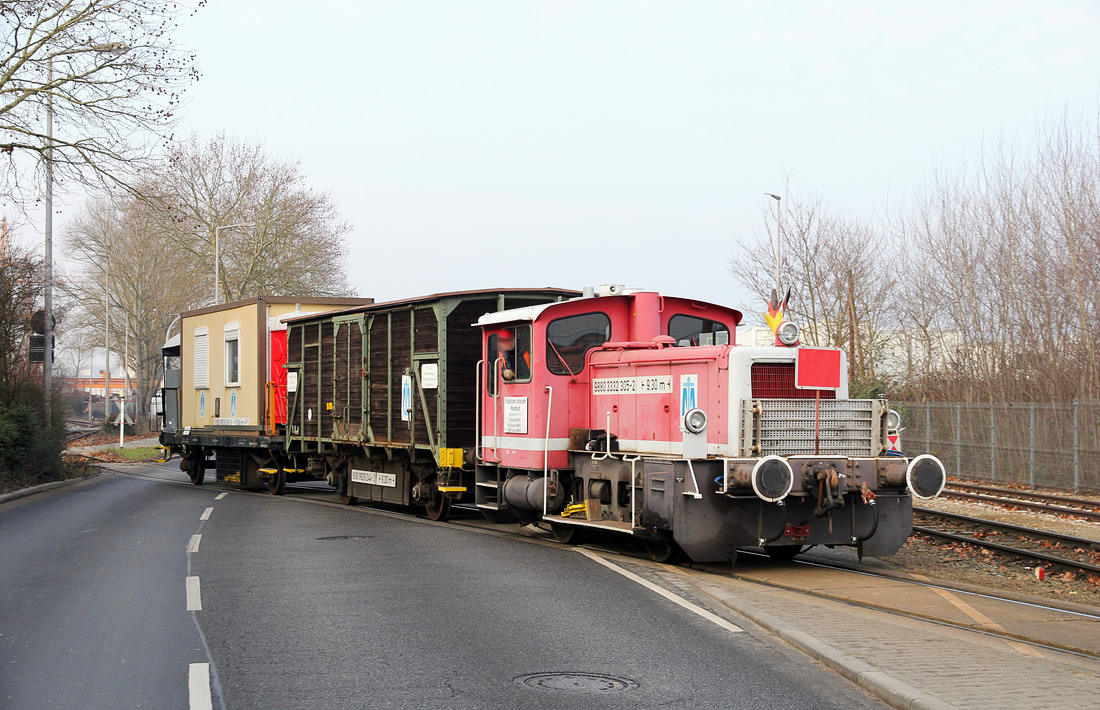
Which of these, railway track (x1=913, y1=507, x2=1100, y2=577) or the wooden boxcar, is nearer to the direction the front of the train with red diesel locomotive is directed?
the railway track

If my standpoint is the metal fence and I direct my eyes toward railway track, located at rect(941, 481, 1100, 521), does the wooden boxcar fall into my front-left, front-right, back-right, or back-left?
front-right

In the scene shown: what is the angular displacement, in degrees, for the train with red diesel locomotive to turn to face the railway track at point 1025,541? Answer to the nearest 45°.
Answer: approximately 45° to its left

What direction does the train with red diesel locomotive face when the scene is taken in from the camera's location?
facing the viewer and to the right of the viewer

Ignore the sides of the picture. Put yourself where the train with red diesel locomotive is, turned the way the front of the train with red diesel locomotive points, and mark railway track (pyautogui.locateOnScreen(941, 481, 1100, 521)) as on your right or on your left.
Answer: on your left

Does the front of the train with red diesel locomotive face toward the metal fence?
no

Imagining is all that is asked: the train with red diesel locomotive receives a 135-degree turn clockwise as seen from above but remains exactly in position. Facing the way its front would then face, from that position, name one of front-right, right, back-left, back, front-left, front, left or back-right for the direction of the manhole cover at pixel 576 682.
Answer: left

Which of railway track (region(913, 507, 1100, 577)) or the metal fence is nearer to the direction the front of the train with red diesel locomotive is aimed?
the railway track
